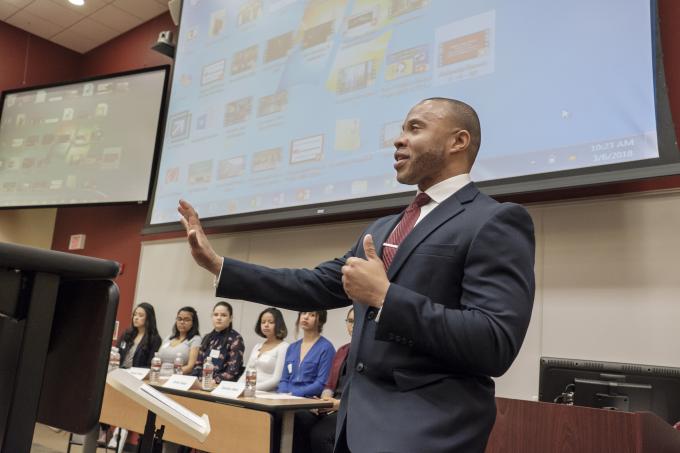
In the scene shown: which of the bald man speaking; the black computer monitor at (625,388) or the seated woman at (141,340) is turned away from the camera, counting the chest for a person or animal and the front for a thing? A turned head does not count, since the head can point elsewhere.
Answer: the black computer monitor

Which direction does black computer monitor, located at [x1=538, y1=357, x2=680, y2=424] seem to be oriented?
away from the camera

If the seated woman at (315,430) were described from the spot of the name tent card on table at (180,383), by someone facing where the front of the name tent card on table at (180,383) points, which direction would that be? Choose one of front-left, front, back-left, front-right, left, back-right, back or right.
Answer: back-left

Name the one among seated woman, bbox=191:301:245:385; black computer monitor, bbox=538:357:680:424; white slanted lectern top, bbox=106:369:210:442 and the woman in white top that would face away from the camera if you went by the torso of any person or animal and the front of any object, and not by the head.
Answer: the black computer monitor
